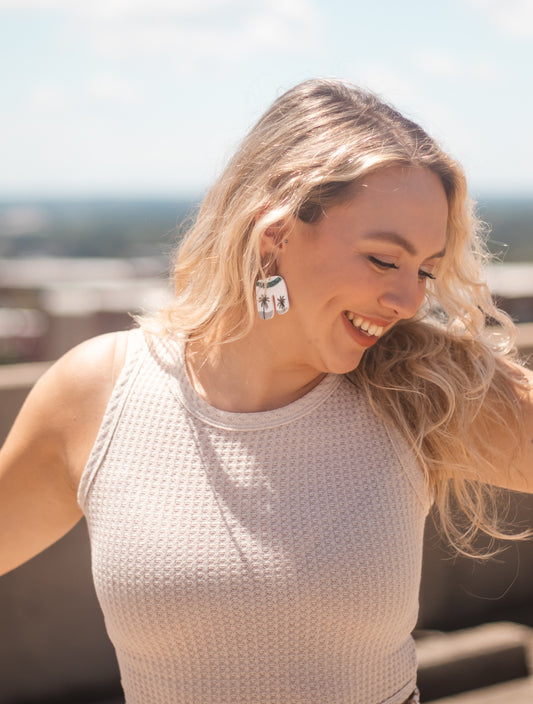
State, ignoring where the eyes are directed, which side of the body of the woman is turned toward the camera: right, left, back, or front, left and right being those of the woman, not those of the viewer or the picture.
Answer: front

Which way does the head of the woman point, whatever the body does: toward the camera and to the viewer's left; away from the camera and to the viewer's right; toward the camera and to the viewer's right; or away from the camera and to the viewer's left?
toward the camera and to the viewer's right
